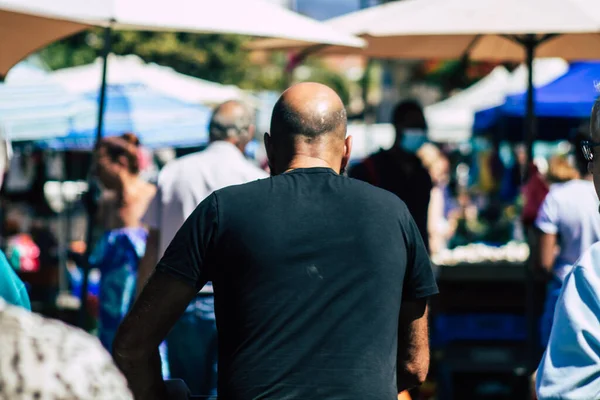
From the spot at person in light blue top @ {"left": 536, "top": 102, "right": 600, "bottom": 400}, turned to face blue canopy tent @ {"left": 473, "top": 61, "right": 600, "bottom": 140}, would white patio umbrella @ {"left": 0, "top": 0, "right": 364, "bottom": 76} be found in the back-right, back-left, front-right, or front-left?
front-left

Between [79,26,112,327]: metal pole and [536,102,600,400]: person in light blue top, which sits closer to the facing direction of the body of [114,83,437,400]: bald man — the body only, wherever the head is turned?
the metal pole

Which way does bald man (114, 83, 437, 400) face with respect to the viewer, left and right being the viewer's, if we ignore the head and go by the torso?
facing away from the viewer

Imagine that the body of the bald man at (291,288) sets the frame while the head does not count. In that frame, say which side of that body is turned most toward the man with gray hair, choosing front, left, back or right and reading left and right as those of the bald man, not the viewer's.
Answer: front

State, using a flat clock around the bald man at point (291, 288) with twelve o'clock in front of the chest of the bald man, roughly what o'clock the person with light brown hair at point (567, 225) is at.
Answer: The person with light brown hair is roughly at 1 o'clock from the bald man.

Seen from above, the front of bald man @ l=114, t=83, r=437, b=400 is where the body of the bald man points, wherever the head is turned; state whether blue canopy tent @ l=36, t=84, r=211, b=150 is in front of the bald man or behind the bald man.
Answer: in front

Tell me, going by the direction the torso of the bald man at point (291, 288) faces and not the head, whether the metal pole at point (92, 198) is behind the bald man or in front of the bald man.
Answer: in front

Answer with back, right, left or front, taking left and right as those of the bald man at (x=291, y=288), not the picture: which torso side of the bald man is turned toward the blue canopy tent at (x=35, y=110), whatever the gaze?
front

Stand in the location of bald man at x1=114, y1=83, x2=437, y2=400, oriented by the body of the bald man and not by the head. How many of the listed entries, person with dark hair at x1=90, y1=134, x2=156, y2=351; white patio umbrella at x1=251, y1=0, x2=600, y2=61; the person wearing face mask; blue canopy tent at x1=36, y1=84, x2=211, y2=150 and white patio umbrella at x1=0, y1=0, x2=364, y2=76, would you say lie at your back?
0
